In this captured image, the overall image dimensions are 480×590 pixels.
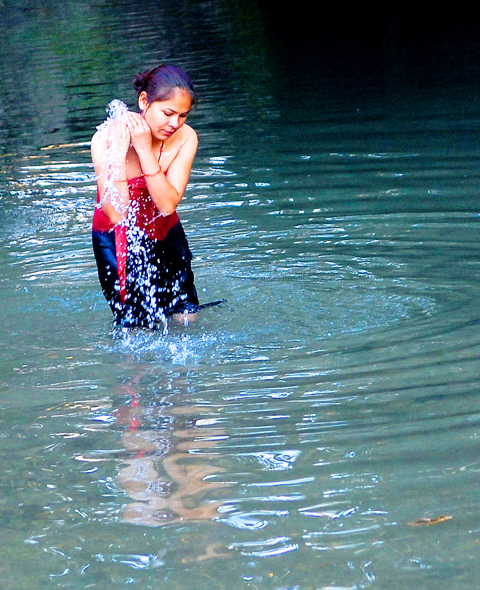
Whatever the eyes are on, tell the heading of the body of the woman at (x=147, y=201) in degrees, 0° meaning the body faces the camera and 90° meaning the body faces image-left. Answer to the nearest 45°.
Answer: approximately 0°

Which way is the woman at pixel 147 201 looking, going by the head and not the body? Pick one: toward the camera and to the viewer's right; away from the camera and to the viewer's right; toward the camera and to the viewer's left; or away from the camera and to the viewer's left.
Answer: toward the camera and to the viewer's right
